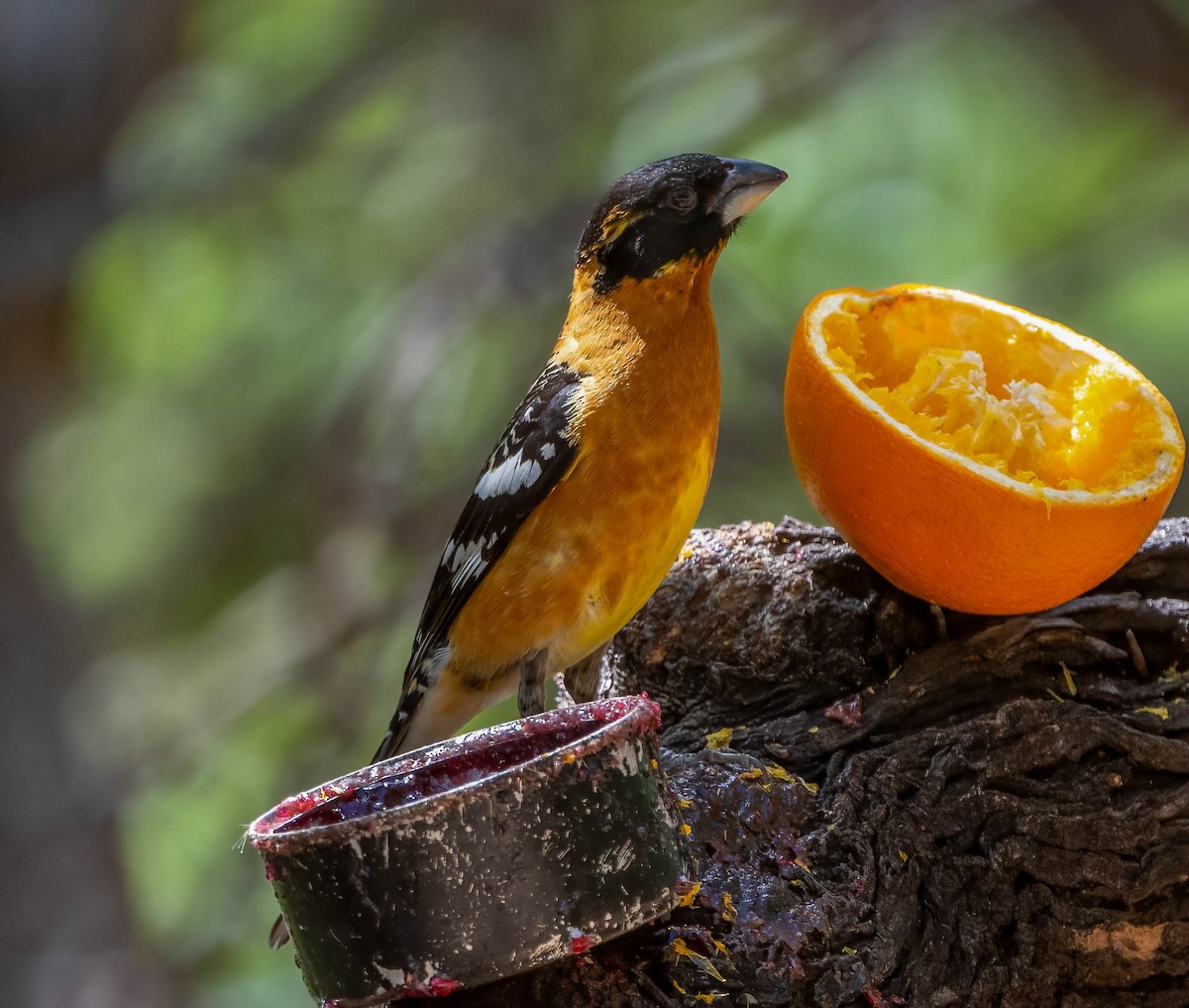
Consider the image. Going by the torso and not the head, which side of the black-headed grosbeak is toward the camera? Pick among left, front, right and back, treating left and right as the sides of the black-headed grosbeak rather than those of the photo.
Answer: right
